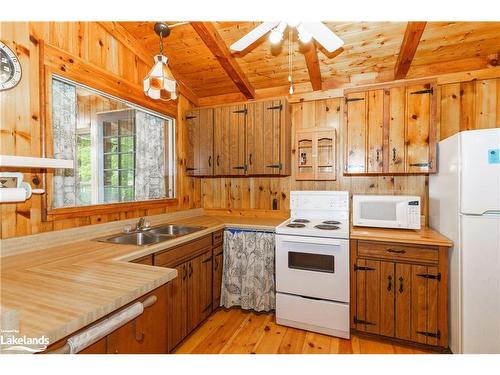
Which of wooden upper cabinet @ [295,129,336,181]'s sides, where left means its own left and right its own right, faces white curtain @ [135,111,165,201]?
right

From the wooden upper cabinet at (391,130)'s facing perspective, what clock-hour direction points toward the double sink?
The double sink is roughly at 2 o'clock from the wooden upper cabinet.

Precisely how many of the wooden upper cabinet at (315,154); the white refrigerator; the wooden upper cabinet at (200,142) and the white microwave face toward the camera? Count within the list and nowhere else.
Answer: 4

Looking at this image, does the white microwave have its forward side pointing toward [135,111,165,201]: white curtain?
no

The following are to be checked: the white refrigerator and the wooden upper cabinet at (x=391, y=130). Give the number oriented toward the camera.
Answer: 2

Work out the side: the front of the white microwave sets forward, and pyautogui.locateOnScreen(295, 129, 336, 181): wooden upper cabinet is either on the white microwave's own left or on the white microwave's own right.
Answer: on the white microwave's own right

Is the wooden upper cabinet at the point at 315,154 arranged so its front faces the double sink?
no

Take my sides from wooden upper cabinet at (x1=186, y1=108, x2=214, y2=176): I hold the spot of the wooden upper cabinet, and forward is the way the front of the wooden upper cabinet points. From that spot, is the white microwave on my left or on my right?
on my left

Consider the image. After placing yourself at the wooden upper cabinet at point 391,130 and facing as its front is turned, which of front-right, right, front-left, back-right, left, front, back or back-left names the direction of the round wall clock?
front-right

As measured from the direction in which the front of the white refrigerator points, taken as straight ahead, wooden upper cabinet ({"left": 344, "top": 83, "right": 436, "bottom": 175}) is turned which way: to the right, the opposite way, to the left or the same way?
the same way

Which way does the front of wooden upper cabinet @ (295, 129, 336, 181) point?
toward the camera

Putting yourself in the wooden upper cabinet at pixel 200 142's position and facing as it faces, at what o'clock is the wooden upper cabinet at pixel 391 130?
the wooden upper cabinet at pixel 391 130 is roughly at 10 o'clock from the wooden upper cabinet at pixel 200 142.

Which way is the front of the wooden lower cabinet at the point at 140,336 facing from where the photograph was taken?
facing the viewer and to the right of the viewer
